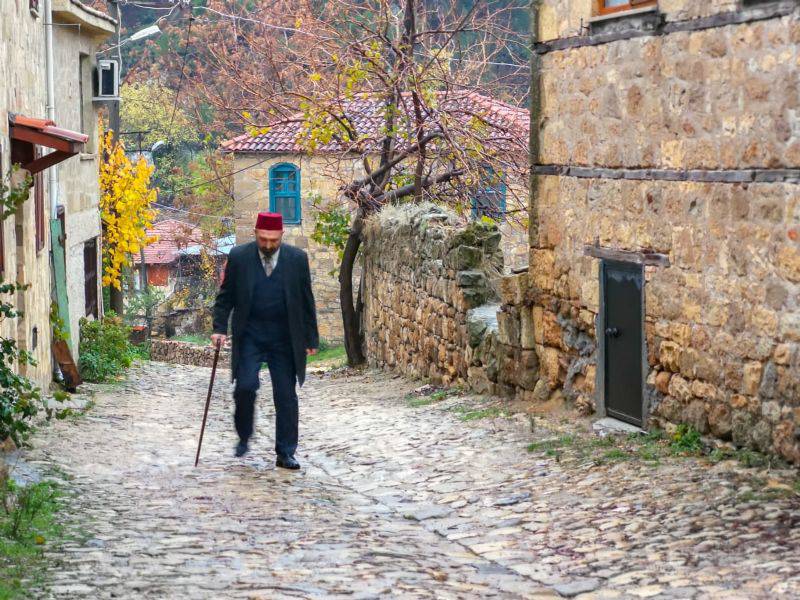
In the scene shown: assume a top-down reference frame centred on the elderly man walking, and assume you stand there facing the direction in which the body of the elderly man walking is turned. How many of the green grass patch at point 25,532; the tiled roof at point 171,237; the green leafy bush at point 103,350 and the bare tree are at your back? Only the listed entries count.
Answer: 3

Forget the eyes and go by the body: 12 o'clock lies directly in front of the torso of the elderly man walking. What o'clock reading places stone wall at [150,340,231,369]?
The stone wall is roughly at 6 o'clock from the elderly man walking.

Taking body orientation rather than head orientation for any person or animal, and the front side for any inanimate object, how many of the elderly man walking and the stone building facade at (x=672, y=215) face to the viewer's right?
0

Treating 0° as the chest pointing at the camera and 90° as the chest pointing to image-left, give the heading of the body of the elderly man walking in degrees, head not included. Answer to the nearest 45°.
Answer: approximately 0°

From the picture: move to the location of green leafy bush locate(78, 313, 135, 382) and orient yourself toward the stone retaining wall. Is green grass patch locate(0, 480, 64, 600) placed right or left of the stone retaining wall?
right

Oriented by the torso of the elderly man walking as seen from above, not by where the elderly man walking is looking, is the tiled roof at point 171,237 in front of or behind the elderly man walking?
behind

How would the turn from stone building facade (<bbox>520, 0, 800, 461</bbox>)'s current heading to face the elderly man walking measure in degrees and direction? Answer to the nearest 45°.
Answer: approximately 45° to its right

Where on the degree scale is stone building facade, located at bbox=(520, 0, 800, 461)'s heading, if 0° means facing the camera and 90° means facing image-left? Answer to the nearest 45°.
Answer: approximately 45°

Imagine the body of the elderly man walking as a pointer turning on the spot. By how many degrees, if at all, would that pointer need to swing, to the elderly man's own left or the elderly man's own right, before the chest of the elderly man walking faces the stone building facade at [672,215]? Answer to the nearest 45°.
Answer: approximately 90° to the elderly man's own left
